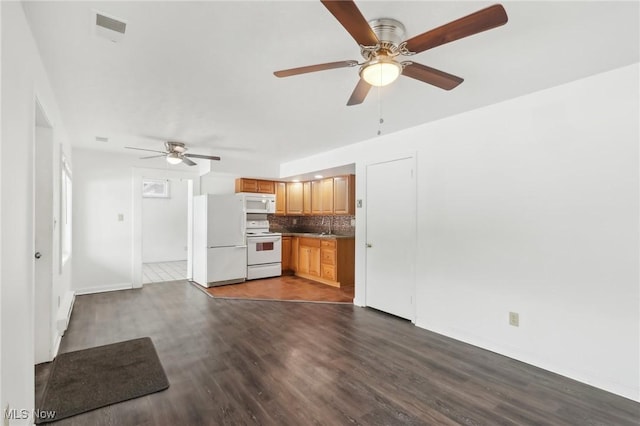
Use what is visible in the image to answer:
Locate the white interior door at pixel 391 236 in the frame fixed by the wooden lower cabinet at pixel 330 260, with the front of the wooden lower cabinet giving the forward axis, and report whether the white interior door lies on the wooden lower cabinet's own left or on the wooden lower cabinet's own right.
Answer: on the wooden lower cabinet's own left

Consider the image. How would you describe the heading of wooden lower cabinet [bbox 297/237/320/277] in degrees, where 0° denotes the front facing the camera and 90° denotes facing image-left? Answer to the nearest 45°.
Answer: approximately 45°

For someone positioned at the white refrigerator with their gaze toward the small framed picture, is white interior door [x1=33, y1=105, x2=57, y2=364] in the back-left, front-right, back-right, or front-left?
back-left

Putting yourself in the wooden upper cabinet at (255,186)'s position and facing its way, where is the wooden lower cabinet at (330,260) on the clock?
The wooden lower cabinet is roughly at 10 o'clock from the wooden upper cabinet.

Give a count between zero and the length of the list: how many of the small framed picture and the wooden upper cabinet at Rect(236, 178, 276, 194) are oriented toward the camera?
2

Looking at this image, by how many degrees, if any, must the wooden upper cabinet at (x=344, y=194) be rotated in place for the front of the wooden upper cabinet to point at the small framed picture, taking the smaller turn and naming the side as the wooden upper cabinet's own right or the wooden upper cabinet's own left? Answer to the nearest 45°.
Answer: approximately 90° to the wooden upper cabinet's own right
